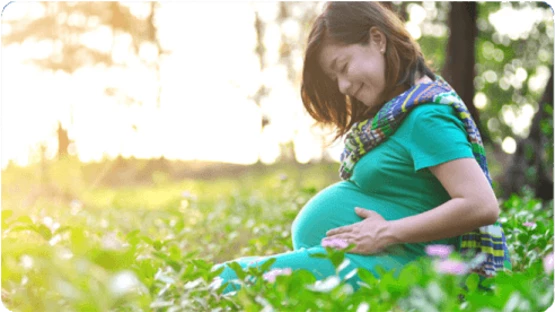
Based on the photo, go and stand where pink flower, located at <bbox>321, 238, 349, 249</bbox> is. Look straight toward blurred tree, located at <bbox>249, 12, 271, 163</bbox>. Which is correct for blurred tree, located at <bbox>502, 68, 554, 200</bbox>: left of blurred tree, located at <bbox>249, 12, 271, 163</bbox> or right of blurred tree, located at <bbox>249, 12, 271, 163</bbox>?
right

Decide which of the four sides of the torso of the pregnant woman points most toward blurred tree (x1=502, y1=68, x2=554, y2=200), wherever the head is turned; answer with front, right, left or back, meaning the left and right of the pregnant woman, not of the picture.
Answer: right

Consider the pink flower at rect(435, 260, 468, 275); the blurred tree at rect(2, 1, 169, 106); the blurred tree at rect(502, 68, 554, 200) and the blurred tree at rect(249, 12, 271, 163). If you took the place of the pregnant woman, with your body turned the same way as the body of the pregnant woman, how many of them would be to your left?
1

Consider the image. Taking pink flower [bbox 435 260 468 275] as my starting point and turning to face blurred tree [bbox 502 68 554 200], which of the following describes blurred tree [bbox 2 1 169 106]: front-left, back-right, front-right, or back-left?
front-left

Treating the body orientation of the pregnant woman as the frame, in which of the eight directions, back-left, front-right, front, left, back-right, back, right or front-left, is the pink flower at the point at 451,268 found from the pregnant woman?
left

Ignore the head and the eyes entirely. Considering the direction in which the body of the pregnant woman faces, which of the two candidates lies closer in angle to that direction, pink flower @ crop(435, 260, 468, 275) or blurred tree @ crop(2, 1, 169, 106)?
the blurred tree

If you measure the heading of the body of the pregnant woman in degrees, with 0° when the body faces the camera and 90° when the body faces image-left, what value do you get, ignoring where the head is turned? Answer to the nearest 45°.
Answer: approximately 90°

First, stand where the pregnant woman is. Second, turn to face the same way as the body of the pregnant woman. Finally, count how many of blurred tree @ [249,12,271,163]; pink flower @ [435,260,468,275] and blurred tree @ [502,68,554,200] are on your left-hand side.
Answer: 1

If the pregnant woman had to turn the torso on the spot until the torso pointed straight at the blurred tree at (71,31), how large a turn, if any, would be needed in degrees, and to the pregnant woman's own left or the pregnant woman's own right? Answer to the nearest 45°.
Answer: approximately 45° to the pregnant woman's own right

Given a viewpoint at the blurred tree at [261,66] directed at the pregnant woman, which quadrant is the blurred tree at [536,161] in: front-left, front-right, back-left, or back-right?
front-left
